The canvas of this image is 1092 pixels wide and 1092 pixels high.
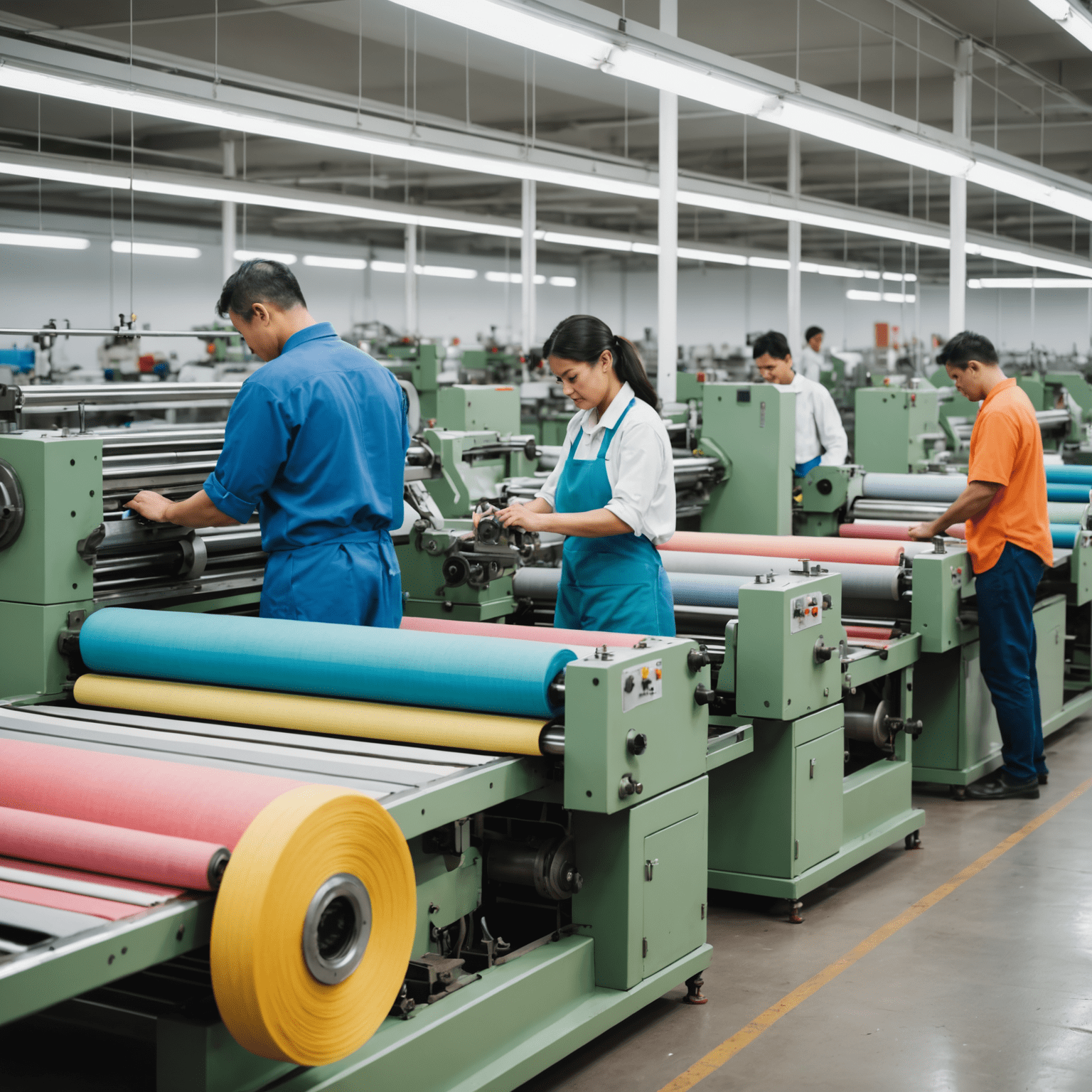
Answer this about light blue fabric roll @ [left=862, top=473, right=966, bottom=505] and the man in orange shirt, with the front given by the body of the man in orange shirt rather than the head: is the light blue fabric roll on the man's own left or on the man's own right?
on the man's own right

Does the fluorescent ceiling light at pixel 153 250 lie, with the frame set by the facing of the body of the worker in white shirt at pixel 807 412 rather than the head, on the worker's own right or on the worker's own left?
on the worker's own right

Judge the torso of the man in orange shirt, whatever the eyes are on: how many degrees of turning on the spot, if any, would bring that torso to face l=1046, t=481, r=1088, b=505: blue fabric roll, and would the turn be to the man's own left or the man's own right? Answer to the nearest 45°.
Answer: approximately 90° to the man's own right

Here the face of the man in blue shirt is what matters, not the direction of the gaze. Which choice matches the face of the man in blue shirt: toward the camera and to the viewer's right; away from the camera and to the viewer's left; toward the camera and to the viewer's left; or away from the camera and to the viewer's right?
away from the camera and to the viewer's left

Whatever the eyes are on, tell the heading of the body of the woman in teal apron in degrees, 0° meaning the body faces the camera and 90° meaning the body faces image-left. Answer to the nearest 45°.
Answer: approximately 45°

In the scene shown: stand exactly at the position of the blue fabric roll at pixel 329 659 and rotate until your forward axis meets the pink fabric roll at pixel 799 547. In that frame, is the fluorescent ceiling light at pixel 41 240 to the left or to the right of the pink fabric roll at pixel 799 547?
left

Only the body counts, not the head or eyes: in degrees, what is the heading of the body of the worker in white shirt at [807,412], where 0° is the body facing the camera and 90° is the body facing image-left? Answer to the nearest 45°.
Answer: approximately 45°

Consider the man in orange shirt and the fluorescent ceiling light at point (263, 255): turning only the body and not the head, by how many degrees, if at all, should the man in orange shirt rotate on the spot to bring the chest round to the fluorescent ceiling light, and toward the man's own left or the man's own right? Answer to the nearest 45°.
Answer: approximately 45° to the man's own right

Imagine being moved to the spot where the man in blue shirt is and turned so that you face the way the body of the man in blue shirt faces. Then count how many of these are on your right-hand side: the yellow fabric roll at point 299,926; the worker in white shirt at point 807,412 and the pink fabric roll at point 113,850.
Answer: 1

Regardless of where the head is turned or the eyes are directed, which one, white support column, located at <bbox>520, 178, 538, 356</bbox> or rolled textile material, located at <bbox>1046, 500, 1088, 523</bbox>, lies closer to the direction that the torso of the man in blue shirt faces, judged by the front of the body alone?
the white support column

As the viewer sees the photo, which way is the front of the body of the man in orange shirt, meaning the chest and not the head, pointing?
to the viewer's left

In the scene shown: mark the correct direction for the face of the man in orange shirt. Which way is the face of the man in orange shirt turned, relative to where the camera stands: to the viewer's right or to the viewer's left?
to the viewer's left

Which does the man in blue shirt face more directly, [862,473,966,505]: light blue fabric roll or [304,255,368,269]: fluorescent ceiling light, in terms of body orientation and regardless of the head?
the fluorescent ceiling light
